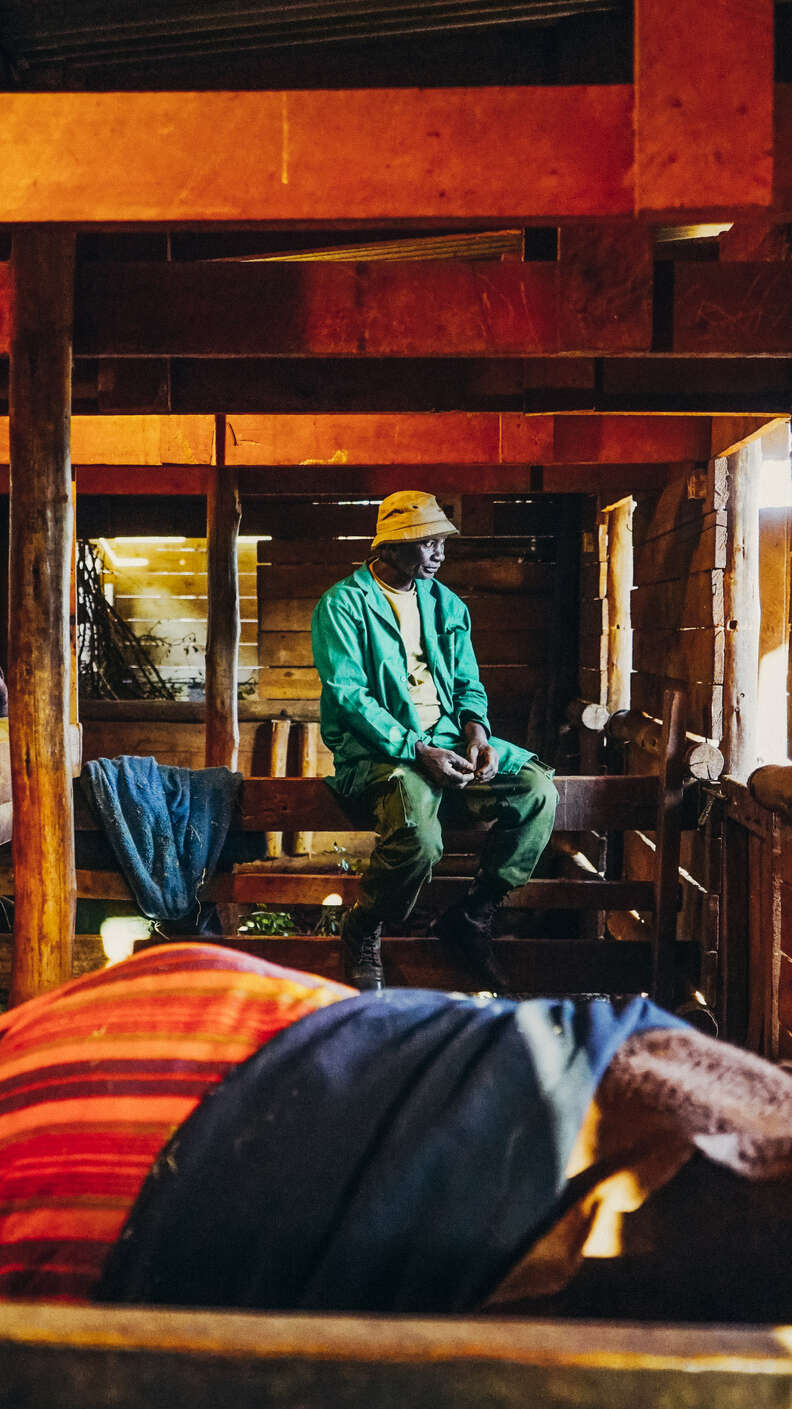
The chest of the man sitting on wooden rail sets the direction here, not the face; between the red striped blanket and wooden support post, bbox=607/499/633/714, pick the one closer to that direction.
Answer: the red striped blanket

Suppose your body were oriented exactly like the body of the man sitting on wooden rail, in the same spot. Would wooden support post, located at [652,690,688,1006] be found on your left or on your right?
on your left

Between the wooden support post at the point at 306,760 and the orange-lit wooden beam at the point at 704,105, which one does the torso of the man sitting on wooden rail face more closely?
the orange-lit wooden beam

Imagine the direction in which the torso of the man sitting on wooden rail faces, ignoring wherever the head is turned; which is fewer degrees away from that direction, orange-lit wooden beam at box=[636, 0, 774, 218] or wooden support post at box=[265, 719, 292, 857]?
the orange-lit wooden beam

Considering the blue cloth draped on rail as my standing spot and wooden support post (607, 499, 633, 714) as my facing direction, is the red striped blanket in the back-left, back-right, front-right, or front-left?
back-right

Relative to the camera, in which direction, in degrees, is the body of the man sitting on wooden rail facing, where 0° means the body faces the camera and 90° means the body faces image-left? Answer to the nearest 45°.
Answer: approximately 315°

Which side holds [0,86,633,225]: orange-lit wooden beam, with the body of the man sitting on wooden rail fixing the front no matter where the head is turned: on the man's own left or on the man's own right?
on the man's own right
